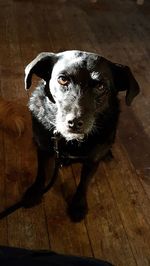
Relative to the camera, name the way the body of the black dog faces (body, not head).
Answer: toward the camera
